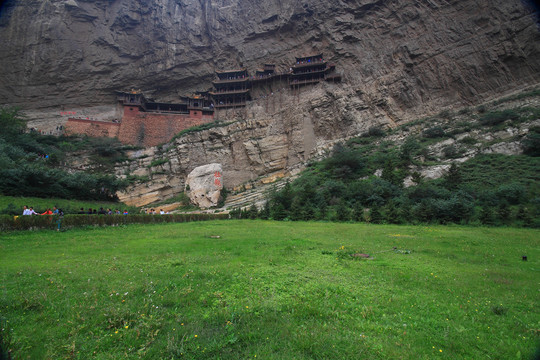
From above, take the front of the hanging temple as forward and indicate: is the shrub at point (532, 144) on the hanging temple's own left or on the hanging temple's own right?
on the hanging temple's own left

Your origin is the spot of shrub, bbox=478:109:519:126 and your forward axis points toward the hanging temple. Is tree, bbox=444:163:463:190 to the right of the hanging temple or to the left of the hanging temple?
left

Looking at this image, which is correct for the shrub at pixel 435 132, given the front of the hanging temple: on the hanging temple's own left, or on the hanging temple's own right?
on the hanging temple's own left

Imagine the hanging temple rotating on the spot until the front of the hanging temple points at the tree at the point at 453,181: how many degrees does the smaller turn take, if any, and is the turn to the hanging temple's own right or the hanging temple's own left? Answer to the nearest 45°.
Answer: approximately 45° to the hanging temple's own left

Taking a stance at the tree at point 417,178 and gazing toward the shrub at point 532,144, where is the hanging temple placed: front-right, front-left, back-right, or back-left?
back-left

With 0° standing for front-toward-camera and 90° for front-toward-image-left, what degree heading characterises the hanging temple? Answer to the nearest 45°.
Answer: approximately 0°

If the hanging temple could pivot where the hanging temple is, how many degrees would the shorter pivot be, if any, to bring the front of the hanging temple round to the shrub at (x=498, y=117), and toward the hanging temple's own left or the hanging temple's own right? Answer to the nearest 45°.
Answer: approximately 45° to the hanging temple's own left

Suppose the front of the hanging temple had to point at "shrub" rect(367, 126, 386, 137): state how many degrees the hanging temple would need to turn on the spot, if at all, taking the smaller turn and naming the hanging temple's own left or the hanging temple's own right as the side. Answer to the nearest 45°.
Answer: approximately 90° to the hanging temple's own left
